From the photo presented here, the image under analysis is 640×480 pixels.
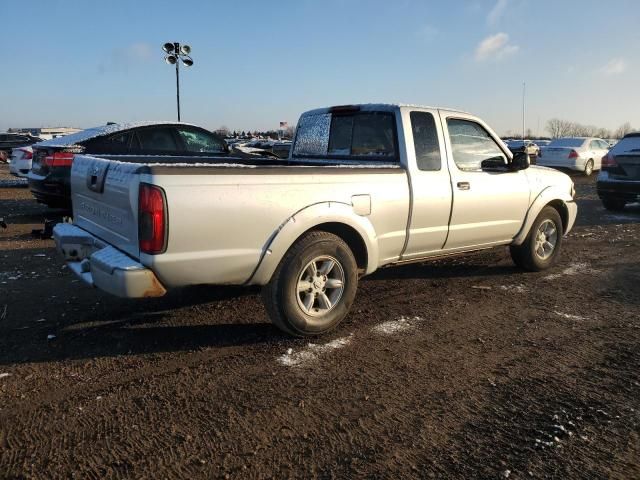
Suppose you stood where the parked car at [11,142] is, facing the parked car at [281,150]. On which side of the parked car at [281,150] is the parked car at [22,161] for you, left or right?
right

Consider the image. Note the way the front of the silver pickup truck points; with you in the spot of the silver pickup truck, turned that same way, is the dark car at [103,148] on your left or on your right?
on your left

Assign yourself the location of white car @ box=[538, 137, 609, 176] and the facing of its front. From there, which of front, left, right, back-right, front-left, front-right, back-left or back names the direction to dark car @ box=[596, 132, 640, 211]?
back-right

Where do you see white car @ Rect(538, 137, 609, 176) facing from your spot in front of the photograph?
facing away from the viewer and to the right of the viewer

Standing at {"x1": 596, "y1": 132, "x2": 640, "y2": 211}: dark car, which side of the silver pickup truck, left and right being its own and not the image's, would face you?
front

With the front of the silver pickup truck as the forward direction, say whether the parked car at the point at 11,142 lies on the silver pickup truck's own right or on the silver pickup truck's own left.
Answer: on the silver pickup truck's own left

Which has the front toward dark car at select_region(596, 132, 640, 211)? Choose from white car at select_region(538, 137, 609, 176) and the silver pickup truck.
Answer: the silver pickup truck

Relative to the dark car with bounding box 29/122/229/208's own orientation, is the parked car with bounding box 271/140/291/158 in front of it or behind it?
in front

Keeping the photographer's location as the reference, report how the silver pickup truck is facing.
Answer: facing away from the viewer and to the right of the viewer

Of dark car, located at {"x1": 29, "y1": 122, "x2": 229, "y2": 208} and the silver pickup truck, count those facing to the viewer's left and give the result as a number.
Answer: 0

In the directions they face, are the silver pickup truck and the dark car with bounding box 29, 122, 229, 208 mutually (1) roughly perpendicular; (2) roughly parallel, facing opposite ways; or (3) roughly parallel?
roughly parallel

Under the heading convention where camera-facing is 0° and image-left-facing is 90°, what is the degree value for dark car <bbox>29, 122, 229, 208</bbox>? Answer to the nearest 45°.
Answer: approximately 225°

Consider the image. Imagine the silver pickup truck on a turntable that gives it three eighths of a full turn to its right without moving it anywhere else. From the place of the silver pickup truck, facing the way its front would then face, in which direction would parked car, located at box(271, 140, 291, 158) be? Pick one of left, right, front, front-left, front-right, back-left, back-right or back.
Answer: back
